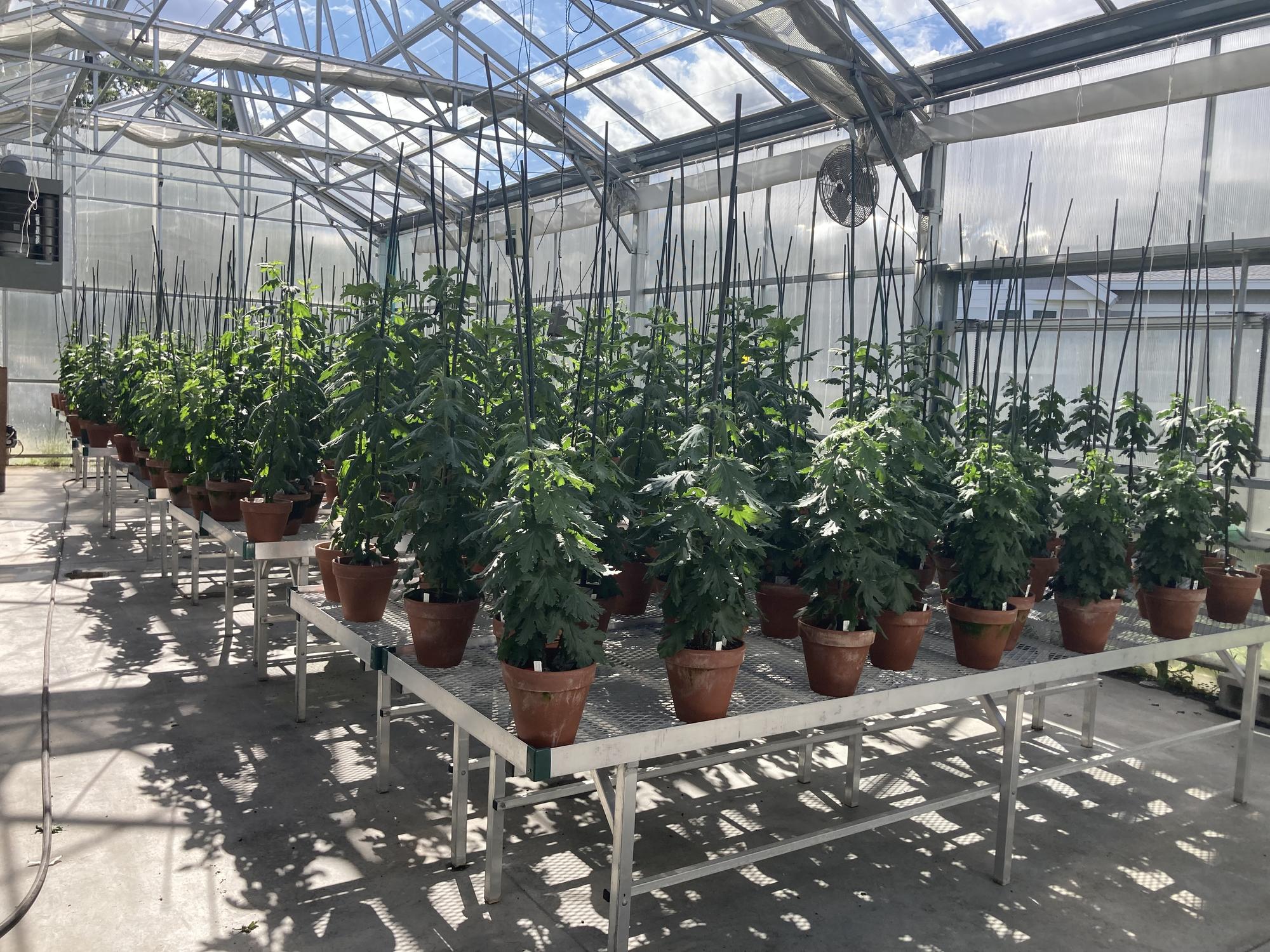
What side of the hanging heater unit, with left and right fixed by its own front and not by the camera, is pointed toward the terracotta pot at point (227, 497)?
front

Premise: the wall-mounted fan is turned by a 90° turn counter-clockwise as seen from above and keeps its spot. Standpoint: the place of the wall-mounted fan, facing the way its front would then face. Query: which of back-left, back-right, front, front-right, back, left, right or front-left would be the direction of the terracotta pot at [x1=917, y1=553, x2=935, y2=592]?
front-right

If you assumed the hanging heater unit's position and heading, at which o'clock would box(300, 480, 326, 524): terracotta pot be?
The terracotta pot is roughly at 11 o'clock from the hanging heater unit.

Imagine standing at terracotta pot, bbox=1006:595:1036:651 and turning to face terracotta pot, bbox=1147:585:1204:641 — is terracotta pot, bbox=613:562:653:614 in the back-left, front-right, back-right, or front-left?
back-left

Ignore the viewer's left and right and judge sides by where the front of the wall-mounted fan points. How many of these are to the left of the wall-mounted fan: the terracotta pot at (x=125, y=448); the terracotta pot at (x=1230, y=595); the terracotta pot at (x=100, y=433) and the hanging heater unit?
1

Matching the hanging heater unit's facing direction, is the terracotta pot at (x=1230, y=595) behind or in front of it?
in front

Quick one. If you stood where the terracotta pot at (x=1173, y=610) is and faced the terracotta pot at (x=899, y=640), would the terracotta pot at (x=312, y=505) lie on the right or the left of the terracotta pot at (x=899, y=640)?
right

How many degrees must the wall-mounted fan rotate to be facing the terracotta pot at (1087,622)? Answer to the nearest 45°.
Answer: approximately 45° to its left

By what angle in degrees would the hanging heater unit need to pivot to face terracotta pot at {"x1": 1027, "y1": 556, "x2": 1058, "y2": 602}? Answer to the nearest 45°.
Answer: approximately 45° to its left

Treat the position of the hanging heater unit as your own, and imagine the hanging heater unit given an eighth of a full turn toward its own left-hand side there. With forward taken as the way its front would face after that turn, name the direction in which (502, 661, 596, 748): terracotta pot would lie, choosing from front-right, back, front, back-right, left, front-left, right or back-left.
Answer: front-right

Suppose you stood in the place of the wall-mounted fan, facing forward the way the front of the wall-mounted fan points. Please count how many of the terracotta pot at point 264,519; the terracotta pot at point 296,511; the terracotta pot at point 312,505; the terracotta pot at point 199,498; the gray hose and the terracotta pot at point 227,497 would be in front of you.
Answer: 6

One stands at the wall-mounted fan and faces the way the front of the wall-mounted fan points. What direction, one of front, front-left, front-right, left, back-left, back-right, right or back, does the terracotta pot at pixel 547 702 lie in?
front-left

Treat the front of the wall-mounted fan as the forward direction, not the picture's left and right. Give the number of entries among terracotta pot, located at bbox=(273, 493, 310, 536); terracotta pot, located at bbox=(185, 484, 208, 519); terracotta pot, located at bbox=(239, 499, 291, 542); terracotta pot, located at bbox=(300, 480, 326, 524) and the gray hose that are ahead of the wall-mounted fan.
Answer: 5

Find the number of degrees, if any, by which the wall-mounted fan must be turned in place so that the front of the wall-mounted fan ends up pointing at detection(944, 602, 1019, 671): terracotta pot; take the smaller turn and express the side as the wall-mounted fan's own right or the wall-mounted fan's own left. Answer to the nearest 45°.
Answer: approximately 45° to the wall-mounted fan's own left

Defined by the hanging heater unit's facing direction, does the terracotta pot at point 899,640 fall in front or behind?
in front

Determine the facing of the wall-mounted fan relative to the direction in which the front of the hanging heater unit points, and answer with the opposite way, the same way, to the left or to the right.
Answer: to the right
